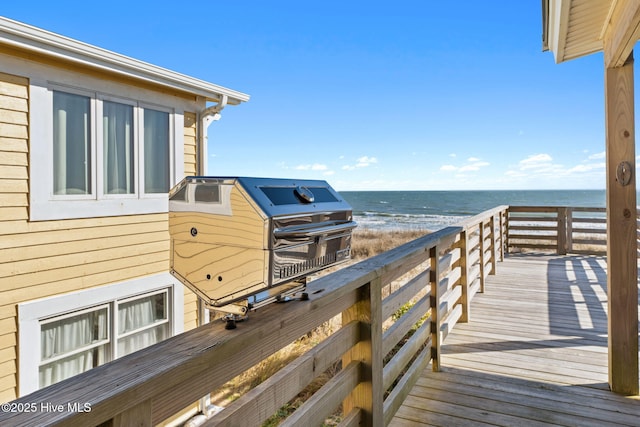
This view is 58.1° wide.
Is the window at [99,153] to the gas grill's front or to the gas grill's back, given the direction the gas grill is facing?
to the back

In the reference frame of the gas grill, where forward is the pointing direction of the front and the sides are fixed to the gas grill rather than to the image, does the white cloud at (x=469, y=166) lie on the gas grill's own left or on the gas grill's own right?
on the gas grill's own left

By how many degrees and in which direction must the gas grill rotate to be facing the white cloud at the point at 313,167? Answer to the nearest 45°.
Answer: approximately 135° to its left

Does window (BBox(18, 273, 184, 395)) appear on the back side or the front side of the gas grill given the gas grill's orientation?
on the back side

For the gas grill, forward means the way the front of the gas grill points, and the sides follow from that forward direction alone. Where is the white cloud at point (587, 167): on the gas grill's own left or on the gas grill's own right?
on the gas grill's own left

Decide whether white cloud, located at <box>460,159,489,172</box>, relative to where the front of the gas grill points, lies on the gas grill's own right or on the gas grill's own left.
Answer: on the gas grill's own left

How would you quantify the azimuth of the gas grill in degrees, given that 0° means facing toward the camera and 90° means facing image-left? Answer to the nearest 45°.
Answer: approximately 315°
